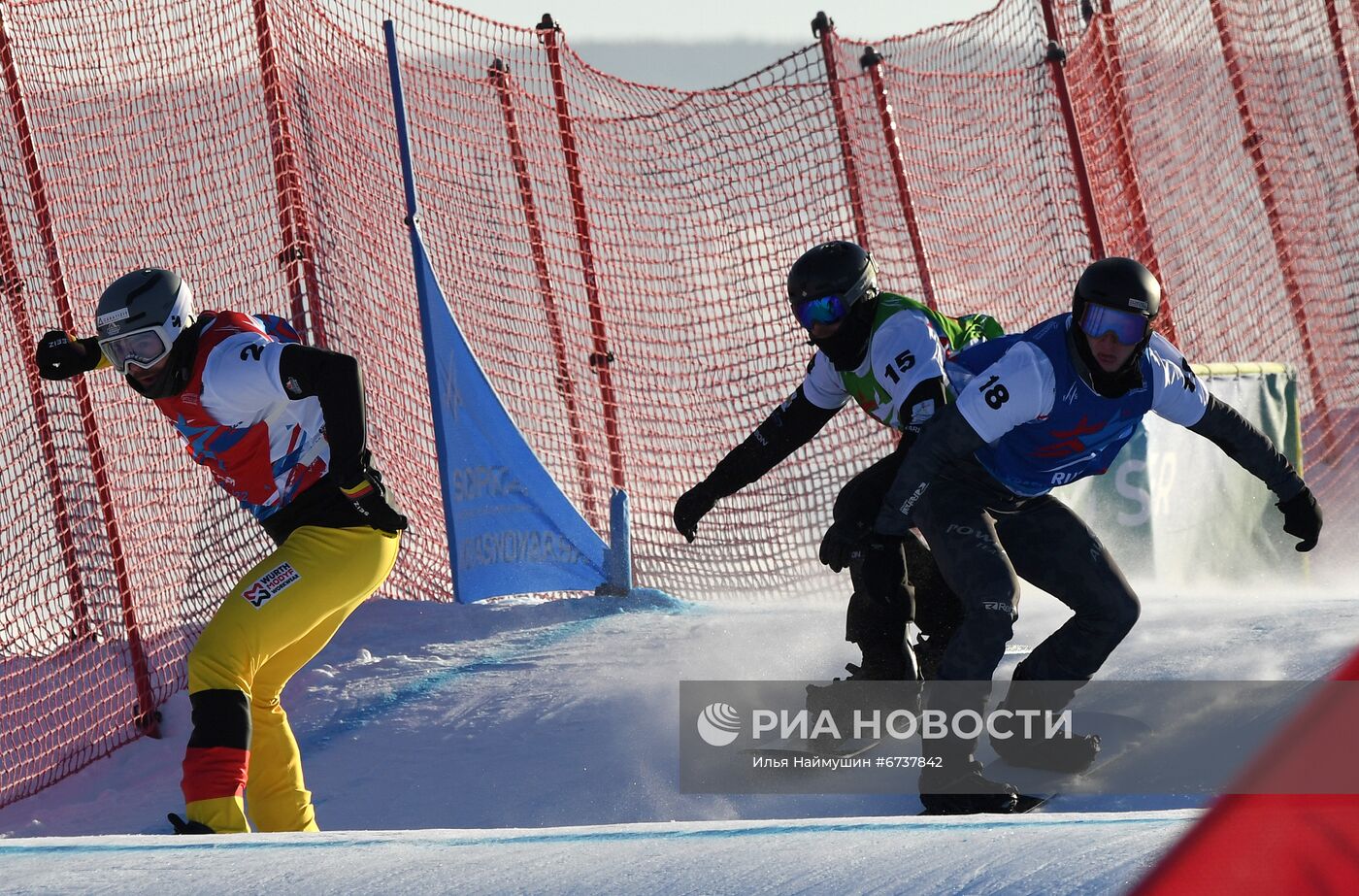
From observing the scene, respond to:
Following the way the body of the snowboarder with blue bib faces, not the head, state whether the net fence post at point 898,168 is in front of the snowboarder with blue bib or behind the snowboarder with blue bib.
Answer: behind

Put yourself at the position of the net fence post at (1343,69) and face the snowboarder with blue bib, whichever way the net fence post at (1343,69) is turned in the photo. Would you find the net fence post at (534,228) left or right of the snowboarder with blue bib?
right

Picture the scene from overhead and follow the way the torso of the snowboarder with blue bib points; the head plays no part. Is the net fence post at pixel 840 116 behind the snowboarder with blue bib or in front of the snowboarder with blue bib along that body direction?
behind
